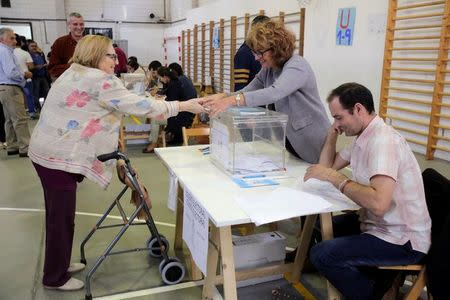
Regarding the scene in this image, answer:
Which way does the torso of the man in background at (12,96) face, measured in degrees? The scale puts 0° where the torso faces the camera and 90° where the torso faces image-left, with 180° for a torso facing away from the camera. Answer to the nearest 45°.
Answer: approximately 315°

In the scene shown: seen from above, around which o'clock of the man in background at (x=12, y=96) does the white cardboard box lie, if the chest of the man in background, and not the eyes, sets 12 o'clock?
The white cardboard box is roughly at 1 o'clock from the man in background.

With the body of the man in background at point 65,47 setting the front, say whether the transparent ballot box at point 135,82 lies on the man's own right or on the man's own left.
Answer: on the man's own left

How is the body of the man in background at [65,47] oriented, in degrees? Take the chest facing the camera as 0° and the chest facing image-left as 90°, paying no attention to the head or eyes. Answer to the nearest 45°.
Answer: approximately 315°

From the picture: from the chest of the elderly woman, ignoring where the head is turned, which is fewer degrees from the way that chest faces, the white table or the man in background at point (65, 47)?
the white table

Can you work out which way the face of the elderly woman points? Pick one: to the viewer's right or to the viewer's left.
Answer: to the viewer's right

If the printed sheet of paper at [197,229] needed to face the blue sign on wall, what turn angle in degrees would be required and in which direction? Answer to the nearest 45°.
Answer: approximately 180°

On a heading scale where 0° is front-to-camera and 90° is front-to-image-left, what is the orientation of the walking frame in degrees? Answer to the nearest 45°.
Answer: approximately 270°

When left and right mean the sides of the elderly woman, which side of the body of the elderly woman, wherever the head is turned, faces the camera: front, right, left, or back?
right

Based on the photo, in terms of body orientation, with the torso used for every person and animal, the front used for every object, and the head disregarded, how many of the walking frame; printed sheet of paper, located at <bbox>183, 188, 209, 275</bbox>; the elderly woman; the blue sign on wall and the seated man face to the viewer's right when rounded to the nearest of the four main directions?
2

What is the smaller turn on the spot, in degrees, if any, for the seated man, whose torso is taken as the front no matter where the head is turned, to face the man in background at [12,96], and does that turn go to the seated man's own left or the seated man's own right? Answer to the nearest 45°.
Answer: approximately 45° to the seated man's own right

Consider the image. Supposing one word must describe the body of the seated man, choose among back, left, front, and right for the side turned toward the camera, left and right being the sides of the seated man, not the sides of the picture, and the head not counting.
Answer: left

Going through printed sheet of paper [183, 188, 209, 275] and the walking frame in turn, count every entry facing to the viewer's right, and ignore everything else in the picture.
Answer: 1

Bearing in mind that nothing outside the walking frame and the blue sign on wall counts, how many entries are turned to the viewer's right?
1

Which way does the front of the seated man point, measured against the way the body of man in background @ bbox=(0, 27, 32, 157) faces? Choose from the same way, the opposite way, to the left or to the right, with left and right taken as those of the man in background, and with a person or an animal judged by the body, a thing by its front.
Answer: the opposite way
